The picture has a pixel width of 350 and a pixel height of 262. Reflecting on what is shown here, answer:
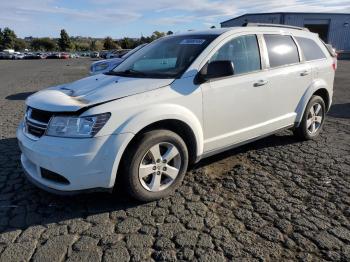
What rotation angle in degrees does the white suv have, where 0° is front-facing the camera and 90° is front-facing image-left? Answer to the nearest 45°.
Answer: approximately 45°
